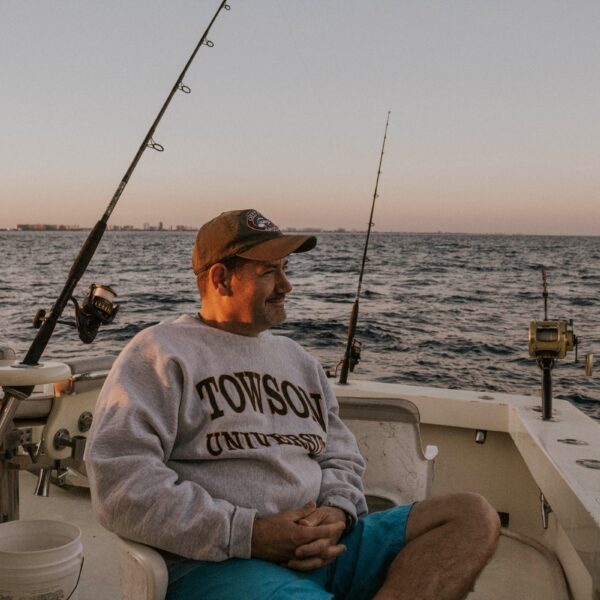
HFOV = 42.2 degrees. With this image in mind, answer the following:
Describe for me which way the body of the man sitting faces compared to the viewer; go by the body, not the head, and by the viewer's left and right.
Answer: facing the viewer and to the right of the viewer

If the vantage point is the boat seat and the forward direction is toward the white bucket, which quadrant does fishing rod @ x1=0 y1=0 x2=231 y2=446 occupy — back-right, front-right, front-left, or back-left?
front-right

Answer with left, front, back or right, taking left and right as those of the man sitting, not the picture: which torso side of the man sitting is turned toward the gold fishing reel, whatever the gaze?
left

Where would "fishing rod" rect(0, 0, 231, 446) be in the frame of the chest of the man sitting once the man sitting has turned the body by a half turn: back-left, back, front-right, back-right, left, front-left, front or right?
front

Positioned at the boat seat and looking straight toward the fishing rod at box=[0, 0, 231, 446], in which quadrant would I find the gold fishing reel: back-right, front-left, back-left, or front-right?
back-right
